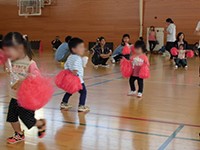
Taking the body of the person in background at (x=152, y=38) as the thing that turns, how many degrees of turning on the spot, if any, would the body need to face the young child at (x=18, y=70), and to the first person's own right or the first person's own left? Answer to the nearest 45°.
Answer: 0° — they already face them

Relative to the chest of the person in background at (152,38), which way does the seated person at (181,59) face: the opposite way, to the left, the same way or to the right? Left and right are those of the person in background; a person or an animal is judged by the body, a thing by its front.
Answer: the same way

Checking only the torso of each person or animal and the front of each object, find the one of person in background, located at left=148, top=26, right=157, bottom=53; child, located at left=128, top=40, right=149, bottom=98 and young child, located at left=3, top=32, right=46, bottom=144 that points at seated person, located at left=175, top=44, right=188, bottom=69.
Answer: the person in background

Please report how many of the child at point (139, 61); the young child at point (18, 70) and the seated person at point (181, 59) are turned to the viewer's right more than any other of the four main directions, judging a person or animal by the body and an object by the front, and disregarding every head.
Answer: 0

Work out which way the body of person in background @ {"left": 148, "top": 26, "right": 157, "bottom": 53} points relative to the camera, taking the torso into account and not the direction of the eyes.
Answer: toward the camera

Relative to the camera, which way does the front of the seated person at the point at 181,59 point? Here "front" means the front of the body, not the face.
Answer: toward the camera

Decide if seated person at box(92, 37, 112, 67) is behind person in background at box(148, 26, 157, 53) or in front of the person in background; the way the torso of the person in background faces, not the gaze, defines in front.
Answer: in front

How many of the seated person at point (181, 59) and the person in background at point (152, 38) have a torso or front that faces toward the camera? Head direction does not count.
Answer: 2

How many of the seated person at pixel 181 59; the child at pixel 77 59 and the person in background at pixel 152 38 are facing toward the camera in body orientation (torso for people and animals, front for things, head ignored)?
2

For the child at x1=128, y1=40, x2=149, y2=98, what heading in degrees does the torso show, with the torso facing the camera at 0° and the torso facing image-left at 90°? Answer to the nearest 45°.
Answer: approximately 45°

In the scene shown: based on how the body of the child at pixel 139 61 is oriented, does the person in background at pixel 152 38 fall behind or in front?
behind

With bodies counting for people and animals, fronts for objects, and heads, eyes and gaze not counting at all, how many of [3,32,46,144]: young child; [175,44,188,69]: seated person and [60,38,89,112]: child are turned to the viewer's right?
1

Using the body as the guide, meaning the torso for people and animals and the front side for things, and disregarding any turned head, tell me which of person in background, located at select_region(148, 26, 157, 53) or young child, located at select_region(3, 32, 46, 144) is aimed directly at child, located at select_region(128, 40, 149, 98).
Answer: the person in background
